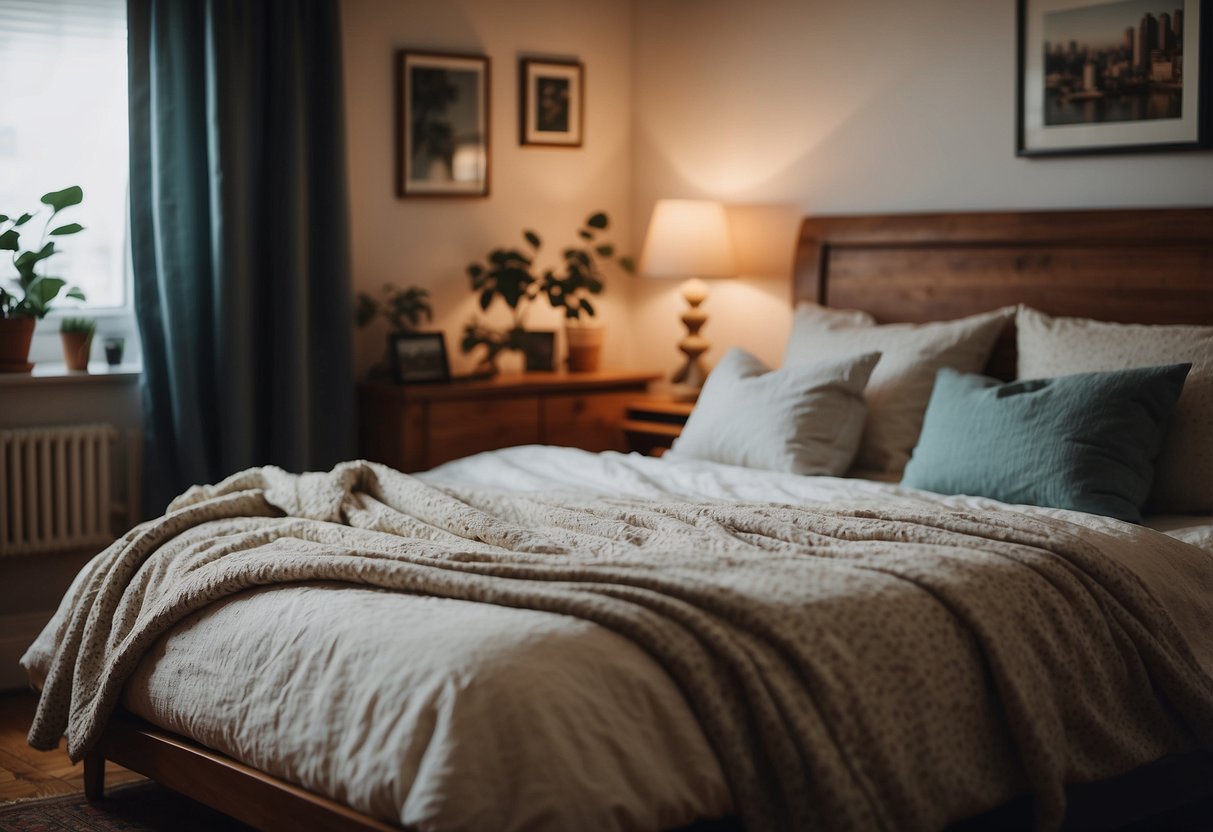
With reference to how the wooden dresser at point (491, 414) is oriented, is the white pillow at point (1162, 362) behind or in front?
in front

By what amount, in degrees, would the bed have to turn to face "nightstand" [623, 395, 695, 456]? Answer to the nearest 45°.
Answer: approximately 135° to its right

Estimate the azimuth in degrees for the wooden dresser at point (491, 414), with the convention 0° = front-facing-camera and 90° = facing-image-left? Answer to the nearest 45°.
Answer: approximately 315°

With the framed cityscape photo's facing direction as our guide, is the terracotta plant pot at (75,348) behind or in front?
in front

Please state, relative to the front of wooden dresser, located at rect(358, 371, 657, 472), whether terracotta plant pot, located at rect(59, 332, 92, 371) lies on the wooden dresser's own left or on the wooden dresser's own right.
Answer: on the wooden dresser's own right

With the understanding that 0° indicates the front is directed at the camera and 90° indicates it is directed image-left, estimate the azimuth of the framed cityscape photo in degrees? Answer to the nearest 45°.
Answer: approximately 45°

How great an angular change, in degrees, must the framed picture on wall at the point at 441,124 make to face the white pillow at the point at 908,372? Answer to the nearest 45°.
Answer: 0° — it already faces it

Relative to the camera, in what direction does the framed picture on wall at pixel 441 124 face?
facing the viewer and to the right of the viewer
